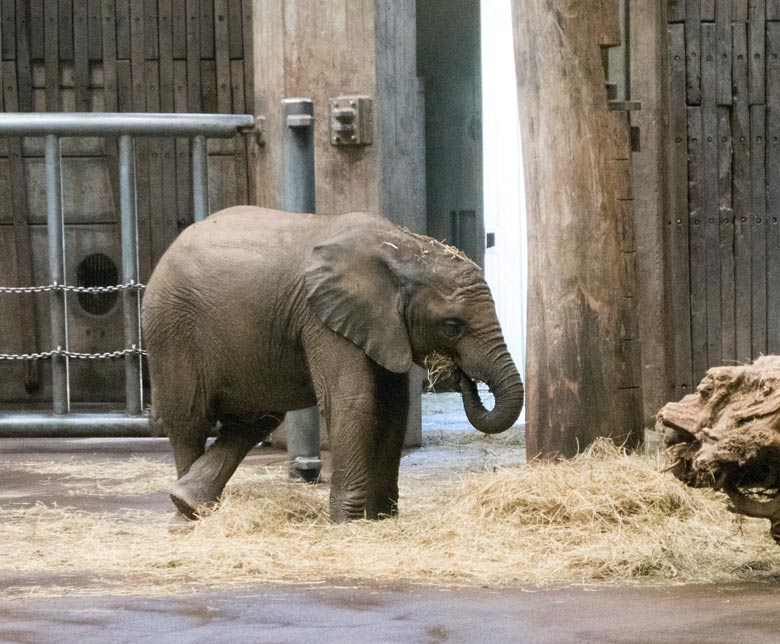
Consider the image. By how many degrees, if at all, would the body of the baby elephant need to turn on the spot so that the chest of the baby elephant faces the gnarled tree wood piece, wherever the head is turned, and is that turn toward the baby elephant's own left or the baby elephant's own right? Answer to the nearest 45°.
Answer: approximately 45° to the baby elephant's own right

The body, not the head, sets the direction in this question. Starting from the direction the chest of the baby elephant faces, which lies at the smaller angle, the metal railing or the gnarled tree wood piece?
the gnarled tree wood piece

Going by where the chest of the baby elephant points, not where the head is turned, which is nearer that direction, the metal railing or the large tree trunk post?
the large tree trunk post

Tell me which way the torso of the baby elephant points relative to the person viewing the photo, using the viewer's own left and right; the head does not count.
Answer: facing to the right of the viewer
